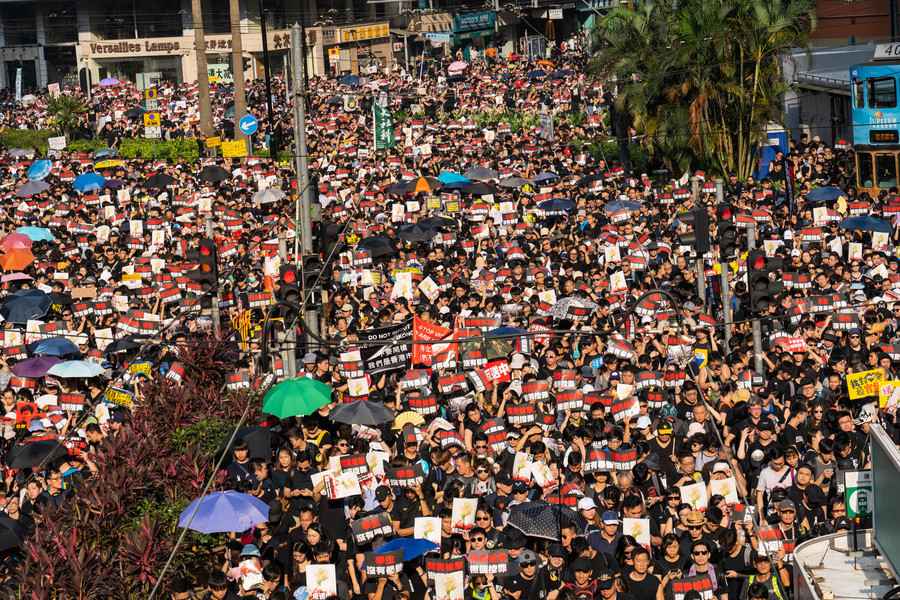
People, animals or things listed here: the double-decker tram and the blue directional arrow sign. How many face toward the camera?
2

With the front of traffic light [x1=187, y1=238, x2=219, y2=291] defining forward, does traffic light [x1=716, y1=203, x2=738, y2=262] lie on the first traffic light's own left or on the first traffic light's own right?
on the first traffic light's own left

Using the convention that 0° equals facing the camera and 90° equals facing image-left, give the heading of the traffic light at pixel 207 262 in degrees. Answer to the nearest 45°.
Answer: approximately 45°

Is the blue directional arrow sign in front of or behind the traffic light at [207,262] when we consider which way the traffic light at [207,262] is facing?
behind

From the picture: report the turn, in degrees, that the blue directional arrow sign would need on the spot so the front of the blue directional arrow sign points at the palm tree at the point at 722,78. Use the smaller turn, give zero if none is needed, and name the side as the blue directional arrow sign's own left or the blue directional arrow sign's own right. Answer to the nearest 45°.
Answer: approximately 45° to the blue directional arrow sign's own left

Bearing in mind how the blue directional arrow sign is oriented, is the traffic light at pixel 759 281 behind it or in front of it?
in front

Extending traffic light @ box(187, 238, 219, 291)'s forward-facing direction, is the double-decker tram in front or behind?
behind

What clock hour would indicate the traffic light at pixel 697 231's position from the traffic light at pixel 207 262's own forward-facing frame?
the traffic light at pixel 697 231 is roughly at 8 o'clock from the traffic light at pixel 207 262.

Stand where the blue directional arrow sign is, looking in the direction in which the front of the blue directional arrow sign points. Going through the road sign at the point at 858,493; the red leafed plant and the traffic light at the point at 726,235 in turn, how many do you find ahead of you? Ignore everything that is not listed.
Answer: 3

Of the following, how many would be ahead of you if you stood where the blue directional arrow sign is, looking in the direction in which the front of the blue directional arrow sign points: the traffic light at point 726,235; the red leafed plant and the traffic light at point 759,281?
3

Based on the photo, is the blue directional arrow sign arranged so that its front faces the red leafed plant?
yes

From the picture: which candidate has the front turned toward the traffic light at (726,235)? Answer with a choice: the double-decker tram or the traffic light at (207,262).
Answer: the double-decker tram
